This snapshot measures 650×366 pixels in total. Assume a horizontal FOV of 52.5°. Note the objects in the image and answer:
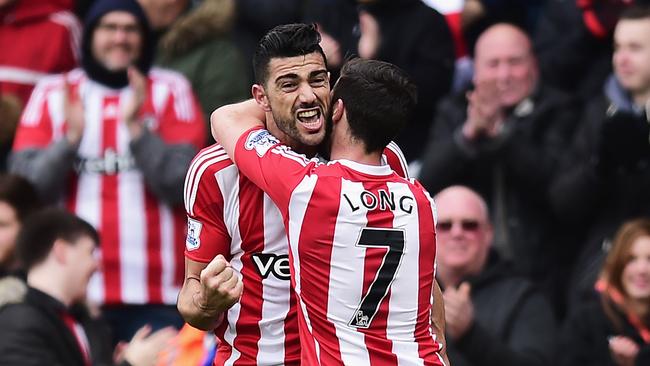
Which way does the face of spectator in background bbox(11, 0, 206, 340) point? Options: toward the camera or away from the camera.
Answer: toward the camera

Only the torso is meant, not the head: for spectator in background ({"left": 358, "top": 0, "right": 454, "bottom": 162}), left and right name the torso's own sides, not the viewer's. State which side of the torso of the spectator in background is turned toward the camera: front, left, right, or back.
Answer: front

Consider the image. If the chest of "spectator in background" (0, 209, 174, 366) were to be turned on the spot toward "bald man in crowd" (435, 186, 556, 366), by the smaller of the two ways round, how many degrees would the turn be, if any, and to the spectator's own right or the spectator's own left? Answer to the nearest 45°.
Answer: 0° — they already face them

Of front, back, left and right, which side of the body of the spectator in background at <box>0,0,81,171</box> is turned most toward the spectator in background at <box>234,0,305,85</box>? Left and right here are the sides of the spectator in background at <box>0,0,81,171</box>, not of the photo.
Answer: left

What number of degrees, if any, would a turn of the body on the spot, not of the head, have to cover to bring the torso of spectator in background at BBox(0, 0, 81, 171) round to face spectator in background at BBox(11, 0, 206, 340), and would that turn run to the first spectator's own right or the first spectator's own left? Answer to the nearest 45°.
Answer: approximately 45° to the first spectator's own left

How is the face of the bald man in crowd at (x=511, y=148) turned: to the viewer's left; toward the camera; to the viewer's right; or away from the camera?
toward the camera

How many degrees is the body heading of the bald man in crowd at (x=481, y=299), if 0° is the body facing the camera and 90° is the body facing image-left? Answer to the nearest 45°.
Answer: approximately 45°

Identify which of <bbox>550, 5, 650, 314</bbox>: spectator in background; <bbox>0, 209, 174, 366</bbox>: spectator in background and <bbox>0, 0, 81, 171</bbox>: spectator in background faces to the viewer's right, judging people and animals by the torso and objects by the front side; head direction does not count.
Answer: <bbox>0, 209, 174, 366</bbox>: spectator in background

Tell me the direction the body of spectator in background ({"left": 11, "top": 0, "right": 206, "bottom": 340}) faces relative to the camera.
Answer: toward the camera

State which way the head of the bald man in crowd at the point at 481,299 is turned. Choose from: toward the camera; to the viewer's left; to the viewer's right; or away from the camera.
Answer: toward the camera

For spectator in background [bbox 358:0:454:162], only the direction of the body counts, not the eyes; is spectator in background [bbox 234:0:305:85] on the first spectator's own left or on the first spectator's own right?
on the first spectator's own right

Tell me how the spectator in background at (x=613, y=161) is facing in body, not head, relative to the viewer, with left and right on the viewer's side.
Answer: facing the viewer and to the left of the viewer
